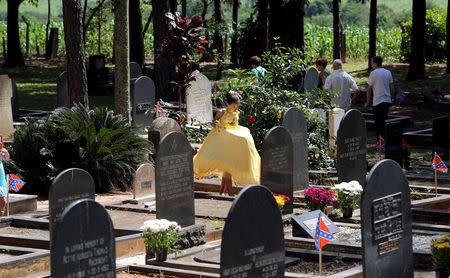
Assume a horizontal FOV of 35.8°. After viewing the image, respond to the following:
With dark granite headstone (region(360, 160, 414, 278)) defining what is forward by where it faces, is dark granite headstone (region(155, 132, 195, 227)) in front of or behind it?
behind

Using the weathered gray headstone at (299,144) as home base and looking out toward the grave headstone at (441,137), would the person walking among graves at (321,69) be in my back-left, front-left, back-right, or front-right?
front-left

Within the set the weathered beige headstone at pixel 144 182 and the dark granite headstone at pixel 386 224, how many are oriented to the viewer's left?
0

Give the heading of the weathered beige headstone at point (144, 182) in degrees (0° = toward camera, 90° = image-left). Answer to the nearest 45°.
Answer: approximately 315°

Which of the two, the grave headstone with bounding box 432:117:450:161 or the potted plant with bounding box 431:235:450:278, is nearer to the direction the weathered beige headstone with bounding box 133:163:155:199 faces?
the potted plant

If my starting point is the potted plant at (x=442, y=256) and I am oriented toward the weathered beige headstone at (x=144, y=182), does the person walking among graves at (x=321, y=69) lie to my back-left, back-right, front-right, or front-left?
front-right

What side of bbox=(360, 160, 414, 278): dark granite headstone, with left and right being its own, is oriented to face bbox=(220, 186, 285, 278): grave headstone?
right

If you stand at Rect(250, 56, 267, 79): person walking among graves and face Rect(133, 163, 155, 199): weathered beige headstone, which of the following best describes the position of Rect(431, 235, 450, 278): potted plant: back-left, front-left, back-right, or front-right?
front-left

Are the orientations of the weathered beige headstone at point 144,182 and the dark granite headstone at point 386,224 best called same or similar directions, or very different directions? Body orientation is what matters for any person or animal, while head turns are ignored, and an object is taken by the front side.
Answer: same or similar directions

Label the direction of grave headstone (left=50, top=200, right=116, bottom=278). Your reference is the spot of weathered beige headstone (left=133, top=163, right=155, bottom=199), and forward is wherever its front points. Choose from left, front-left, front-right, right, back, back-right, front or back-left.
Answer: front-right

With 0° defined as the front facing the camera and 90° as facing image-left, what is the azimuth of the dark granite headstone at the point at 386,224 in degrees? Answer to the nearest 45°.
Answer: approximately 315°

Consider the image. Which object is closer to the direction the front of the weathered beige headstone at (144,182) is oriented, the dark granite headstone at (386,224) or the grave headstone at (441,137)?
the dark granite headstone
